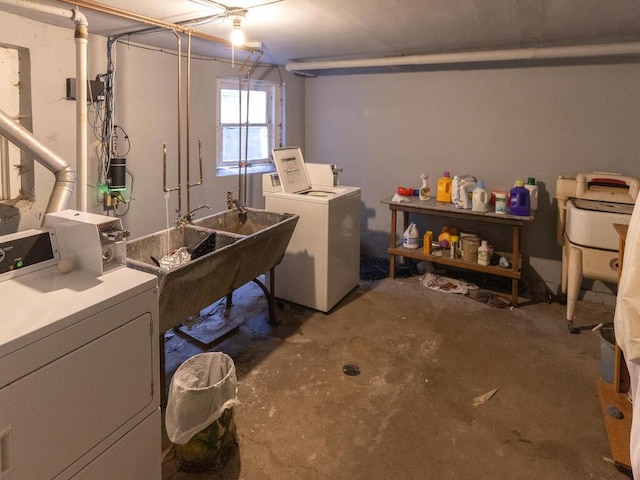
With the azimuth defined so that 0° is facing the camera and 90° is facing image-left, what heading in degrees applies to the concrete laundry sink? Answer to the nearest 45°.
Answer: approximately 315°

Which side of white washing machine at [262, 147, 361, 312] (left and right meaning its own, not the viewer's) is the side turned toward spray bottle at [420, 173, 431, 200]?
left

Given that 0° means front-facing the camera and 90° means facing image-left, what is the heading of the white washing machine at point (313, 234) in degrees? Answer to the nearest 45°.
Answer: approximately 315°

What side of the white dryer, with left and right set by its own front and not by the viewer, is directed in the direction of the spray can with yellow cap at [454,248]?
left

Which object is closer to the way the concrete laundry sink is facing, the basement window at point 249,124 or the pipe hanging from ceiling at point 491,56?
the pipe hanging from ceiling

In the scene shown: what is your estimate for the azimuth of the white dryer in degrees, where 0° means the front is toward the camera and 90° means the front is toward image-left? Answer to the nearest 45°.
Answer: approximately 315°

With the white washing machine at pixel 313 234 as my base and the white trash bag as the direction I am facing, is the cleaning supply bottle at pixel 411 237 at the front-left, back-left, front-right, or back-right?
back-left
